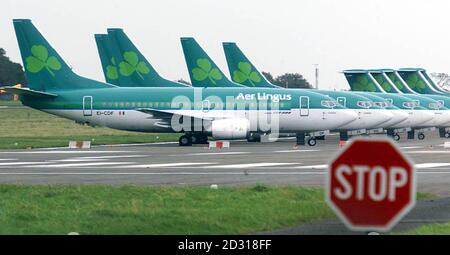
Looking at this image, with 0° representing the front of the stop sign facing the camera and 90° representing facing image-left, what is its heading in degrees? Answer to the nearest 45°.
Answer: approximately 0°
